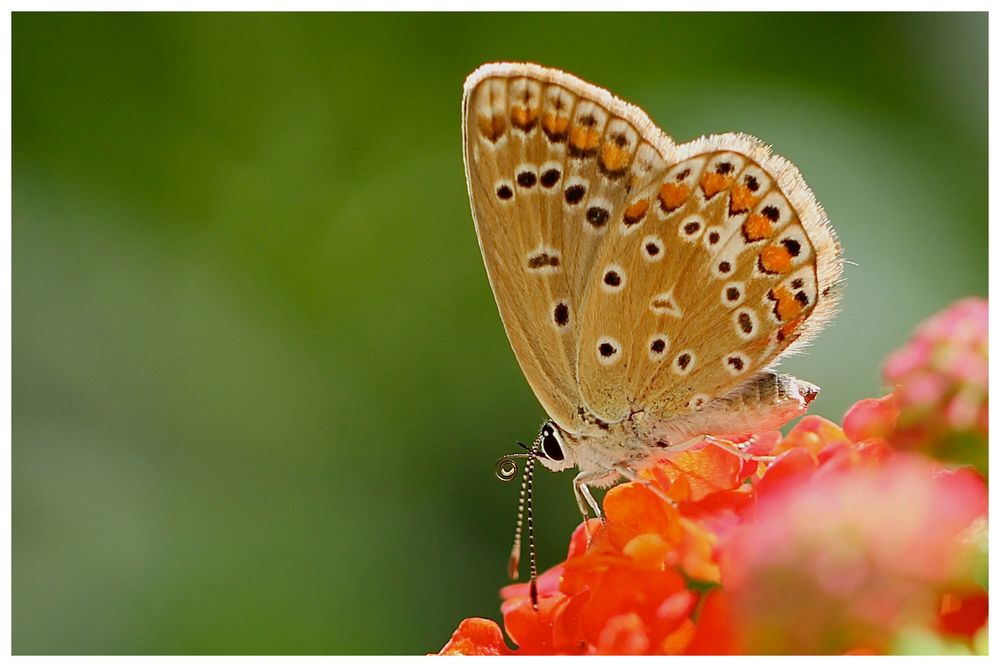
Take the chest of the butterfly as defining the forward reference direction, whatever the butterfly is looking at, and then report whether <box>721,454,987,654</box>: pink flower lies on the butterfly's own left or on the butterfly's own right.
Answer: on the butterfly's own left

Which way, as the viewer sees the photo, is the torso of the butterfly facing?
to the viewer's left
